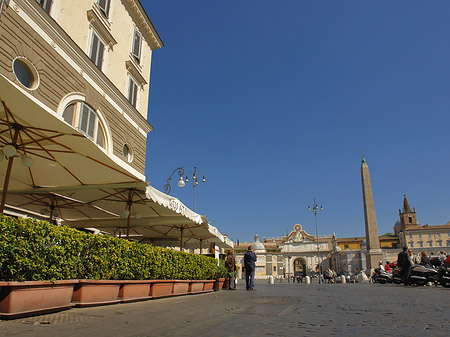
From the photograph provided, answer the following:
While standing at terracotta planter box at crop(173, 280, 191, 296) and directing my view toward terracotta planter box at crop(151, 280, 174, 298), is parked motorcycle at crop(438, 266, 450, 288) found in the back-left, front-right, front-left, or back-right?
back-left

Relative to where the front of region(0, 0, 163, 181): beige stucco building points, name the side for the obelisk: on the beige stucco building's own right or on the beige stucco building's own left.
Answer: on the beige stucco building's own left

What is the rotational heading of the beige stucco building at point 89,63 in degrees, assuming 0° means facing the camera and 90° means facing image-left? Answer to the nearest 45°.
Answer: approximately 315°

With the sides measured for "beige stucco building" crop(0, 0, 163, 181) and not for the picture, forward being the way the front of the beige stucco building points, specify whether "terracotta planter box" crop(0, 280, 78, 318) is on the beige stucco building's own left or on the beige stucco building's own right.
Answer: on the beige stucco building's own right

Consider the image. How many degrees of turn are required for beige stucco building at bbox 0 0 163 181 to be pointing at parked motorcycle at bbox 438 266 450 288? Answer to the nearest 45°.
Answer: approximately 45° to its left
